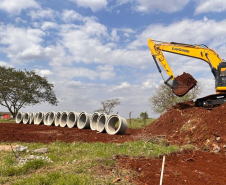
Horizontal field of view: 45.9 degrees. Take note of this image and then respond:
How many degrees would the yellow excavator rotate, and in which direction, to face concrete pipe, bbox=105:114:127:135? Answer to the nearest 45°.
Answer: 0° — it already faces it

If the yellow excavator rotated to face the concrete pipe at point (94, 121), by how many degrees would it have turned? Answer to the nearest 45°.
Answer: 0° — it already faces it

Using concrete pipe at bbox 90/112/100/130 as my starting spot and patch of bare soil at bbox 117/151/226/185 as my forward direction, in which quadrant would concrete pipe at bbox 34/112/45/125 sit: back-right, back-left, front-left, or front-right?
back-right

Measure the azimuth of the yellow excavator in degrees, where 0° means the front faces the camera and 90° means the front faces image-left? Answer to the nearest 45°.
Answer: approximately 90°

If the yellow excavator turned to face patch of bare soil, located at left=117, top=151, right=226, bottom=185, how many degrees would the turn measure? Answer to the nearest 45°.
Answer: approximately 90° to its left
